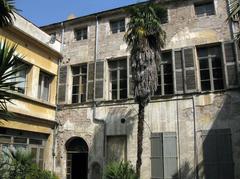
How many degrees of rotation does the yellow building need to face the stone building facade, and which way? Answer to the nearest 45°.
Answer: approximately 45° to its left

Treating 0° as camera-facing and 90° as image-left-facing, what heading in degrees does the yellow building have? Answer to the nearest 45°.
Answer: approximately 315°

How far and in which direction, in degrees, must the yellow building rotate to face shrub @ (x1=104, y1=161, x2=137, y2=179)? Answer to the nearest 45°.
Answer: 0° — it already faces it

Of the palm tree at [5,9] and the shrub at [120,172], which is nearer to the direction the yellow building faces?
the shrub

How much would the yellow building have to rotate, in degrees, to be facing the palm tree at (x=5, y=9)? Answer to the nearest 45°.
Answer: approximately 45° to its right

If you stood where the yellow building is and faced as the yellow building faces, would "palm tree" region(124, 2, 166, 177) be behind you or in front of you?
in front
